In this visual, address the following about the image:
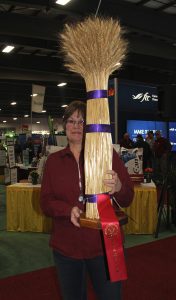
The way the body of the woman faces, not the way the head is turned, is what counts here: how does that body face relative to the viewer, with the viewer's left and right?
facing the viewer

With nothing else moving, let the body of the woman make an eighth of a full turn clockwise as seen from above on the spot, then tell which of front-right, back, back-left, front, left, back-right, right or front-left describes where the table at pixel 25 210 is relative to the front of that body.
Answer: back-right

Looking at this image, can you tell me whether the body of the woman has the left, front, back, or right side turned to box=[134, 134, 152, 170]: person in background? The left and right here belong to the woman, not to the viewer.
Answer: back

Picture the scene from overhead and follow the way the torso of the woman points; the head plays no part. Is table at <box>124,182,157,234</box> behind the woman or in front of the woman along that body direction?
behind

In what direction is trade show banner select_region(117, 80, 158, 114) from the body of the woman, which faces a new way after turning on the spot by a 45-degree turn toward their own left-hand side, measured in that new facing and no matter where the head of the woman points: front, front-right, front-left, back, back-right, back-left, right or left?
back-left
